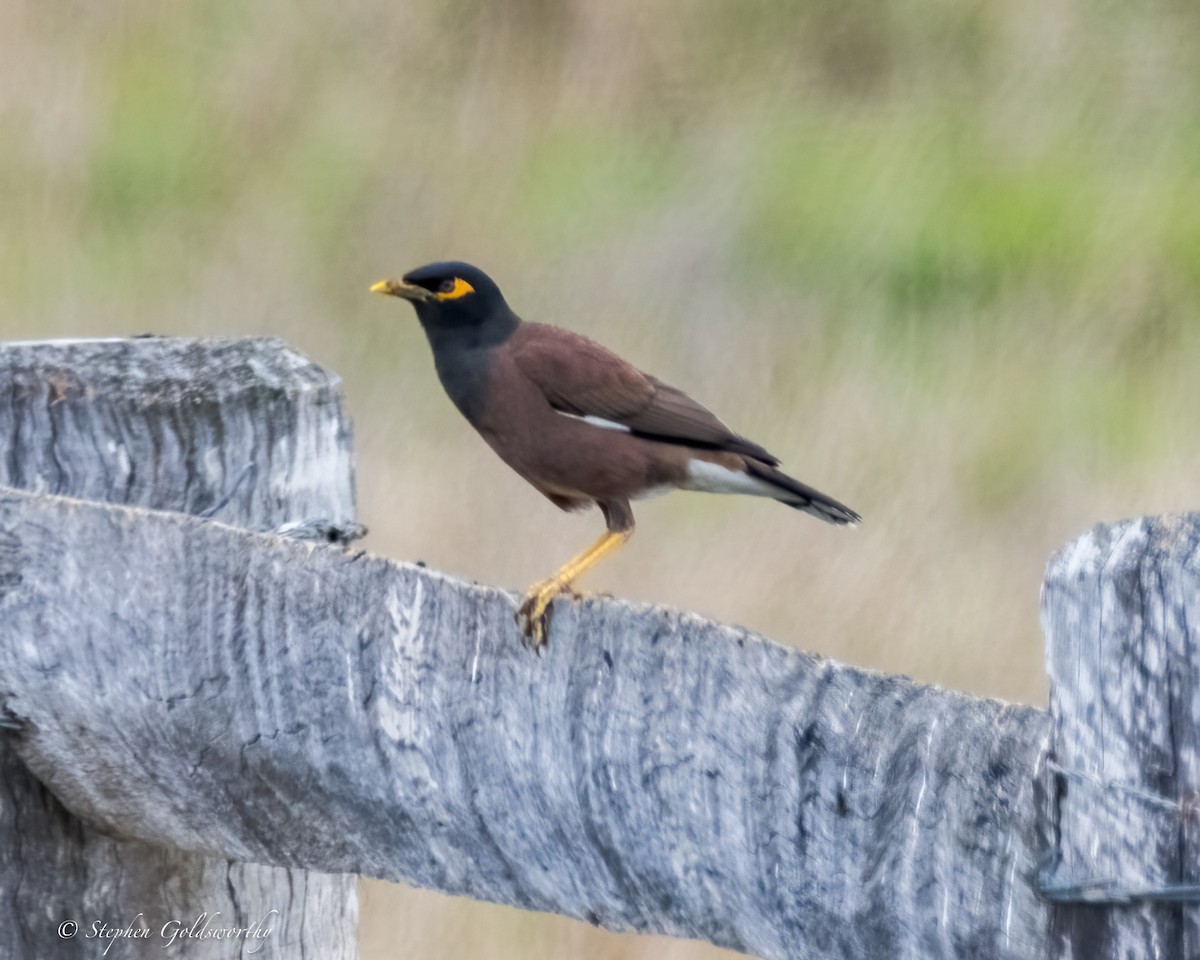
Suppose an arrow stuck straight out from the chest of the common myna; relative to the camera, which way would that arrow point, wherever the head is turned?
to the viewer's left

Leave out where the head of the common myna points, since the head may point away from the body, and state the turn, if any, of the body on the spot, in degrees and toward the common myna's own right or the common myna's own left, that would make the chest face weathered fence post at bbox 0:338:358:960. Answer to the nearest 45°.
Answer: approximately 45° to the common myna's own left
